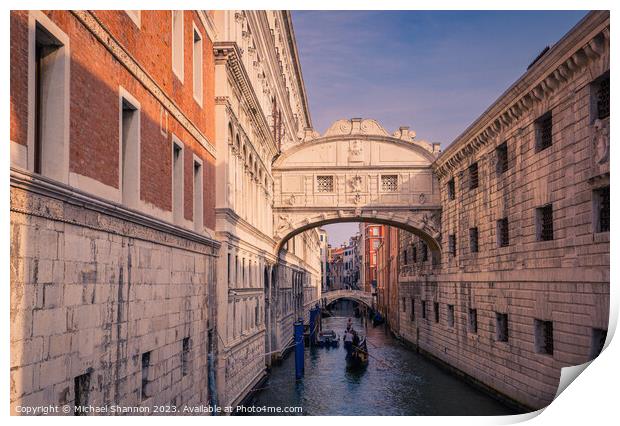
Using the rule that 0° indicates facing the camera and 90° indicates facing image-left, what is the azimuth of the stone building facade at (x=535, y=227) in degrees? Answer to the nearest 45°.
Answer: approximately 45°

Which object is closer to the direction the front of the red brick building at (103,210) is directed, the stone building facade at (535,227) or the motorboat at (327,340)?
the stone building facade

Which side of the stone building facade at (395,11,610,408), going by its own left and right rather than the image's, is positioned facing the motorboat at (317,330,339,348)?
right

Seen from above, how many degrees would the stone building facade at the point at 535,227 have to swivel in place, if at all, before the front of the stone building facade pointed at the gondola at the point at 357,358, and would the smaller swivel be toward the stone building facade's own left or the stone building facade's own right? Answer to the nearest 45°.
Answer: approximately 90° to the stone building facade's own right

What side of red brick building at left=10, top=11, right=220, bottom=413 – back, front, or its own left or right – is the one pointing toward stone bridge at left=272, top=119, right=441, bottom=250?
left

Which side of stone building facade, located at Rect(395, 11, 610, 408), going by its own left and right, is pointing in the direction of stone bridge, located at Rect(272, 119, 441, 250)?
right
